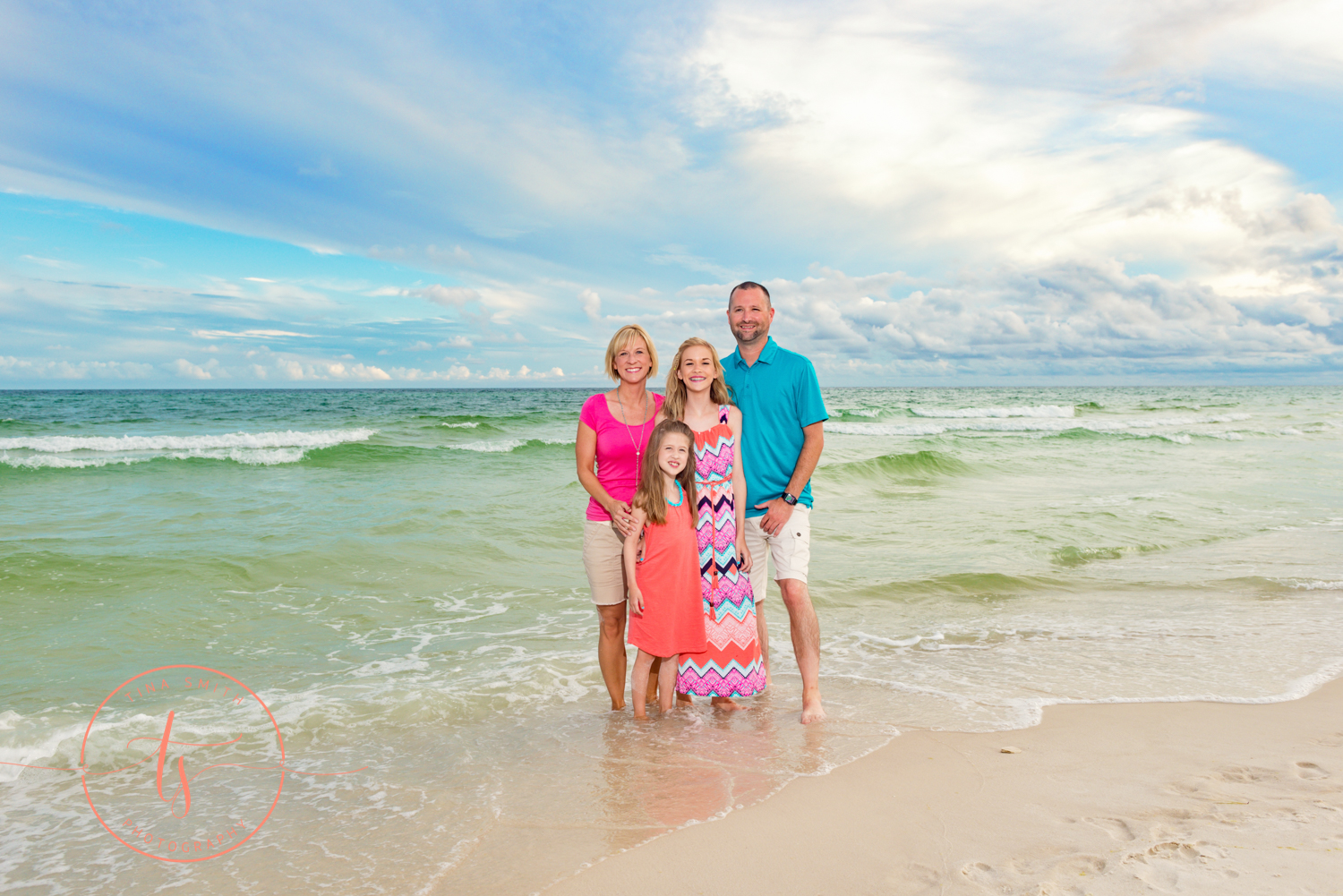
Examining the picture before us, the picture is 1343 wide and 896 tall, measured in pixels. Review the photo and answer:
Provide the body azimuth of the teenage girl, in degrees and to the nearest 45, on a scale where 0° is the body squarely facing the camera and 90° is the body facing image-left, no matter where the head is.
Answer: approximately 0°
